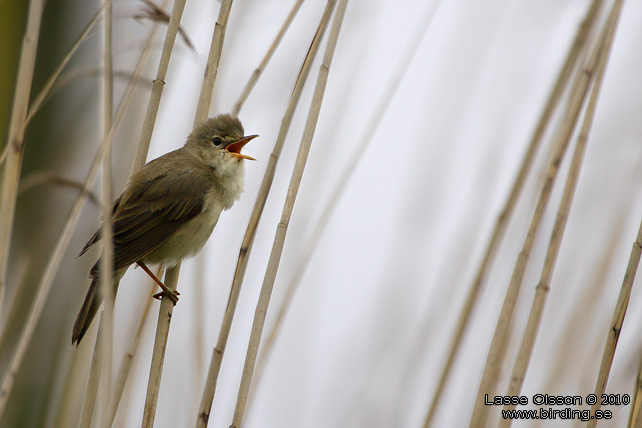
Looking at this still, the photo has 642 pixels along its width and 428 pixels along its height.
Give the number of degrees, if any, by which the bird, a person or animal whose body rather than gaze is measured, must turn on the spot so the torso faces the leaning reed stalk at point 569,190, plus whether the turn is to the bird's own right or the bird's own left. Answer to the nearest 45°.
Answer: approximately 45° to the bird's own right

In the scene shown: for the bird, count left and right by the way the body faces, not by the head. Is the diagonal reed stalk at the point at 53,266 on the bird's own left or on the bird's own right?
on the bird's own right

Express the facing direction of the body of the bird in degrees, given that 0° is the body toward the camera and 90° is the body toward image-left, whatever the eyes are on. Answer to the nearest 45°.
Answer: approximately 270°

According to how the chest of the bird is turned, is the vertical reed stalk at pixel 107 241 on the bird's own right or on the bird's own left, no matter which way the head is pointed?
on the bird's own right
